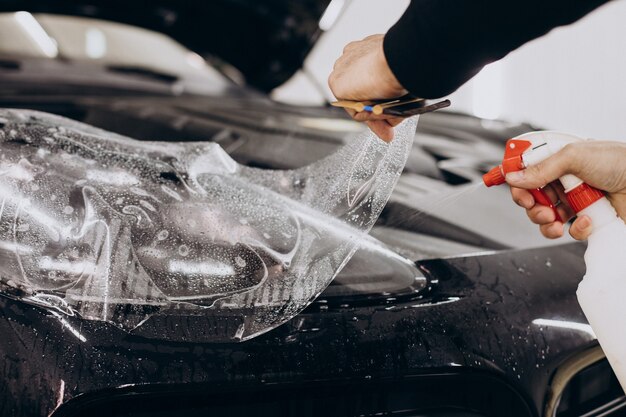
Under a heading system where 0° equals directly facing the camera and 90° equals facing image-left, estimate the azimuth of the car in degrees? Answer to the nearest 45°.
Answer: approximately 315°
